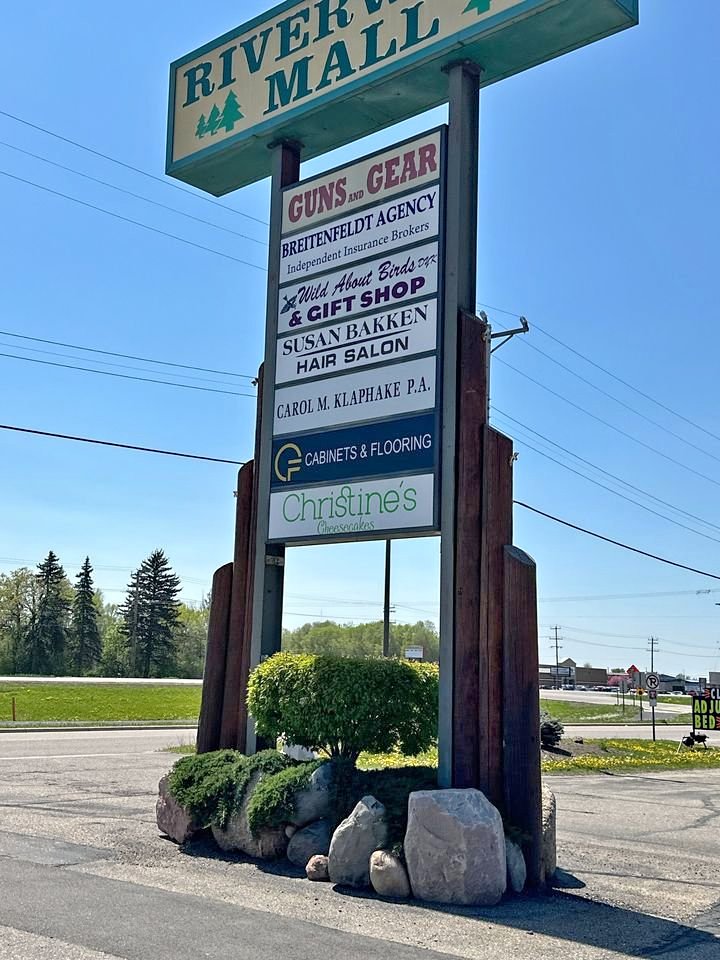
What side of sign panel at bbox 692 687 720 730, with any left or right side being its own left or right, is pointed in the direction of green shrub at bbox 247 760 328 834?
front

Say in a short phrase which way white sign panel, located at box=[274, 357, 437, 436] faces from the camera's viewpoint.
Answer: facing the viewer and to the left of the viewer

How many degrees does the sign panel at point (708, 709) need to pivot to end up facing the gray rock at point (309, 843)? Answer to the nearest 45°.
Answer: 0° — it already faces it

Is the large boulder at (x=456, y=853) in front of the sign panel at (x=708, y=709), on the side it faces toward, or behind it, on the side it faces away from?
in front

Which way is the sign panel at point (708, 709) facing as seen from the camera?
toward the camera

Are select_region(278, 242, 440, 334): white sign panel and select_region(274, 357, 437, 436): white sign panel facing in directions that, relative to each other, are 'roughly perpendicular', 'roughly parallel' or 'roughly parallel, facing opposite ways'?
roughly parallel

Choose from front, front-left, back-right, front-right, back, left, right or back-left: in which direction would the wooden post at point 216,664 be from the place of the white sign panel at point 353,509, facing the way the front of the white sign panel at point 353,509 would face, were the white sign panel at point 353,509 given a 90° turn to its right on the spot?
front

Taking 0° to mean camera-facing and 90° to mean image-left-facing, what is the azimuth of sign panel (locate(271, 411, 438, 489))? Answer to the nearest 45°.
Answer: approximately 45°

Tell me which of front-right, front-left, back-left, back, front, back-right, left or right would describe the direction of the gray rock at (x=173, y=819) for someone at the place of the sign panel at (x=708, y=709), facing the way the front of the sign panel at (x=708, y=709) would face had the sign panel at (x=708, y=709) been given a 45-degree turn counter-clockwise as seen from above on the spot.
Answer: front-right
